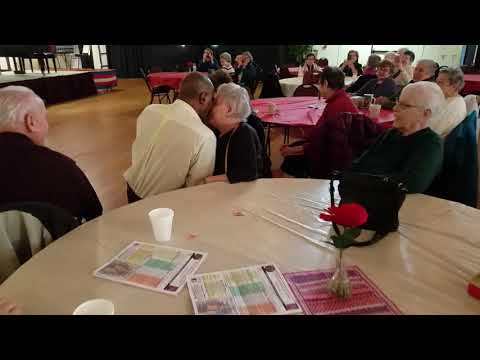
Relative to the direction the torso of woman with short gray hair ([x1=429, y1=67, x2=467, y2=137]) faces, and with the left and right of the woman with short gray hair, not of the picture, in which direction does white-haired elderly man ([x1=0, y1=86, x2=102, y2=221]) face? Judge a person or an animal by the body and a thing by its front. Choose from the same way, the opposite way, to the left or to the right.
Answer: to the right

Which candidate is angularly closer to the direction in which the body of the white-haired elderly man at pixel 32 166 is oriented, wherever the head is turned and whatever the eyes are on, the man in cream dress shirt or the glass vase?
the man in cream dress shirt

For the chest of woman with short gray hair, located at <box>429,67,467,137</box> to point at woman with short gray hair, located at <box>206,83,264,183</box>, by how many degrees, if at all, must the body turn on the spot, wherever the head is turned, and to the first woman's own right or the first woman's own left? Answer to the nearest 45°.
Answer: approximately 45° to the first woman's own left

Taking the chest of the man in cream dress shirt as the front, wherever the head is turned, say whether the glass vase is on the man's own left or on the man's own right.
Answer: on the man's own right

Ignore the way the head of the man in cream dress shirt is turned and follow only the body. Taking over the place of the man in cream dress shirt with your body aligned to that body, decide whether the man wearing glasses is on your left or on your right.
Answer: on your right

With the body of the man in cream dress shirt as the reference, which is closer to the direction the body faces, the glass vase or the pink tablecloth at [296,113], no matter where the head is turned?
the pink tablecloth

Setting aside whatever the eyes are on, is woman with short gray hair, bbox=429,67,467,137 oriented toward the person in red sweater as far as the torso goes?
yes

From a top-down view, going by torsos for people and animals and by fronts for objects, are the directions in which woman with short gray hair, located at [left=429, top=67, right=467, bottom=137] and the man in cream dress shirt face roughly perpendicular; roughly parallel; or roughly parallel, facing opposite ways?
roughly perpendicular

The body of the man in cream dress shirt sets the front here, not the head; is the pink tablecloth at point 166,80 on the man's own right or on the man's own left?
on the man's own left

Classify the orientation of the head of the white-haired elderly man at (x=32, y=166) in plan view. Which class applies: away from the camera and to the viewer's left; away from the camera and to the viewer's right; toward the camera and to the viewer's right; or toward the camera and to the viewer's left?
away from the camera and to the viewer's right

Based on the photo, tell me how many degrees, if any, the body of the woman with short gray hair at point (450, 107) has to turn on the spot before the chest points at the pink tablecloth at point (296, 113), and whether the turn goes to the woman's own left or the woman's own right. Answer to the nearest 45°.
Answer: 0° — they already face it

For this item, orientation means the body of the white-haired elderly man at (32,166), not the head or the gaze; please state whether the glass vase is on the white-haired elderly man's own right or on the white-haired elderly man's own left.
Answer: on the white-haired elderly man's own right

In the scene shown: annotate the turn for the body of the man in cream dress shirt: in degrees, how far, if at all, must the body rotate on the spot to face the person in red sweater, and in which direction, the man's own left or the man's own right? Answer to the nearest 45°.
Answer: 0° — they already face them

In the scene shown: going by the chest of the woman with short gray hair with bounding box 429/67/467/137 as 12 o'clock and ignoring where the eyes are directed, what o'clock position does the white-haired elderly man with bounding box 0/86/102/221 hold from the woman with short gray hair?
The white-haired elderly man is roughly at 10 o'clock from the woman with short gray hair.

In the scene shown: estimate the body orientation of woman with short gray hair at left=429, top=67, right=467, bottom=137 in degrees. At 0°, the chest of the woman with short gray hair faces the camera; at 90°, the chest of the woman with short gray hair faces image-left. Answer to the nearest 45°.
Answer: approximately 90°
